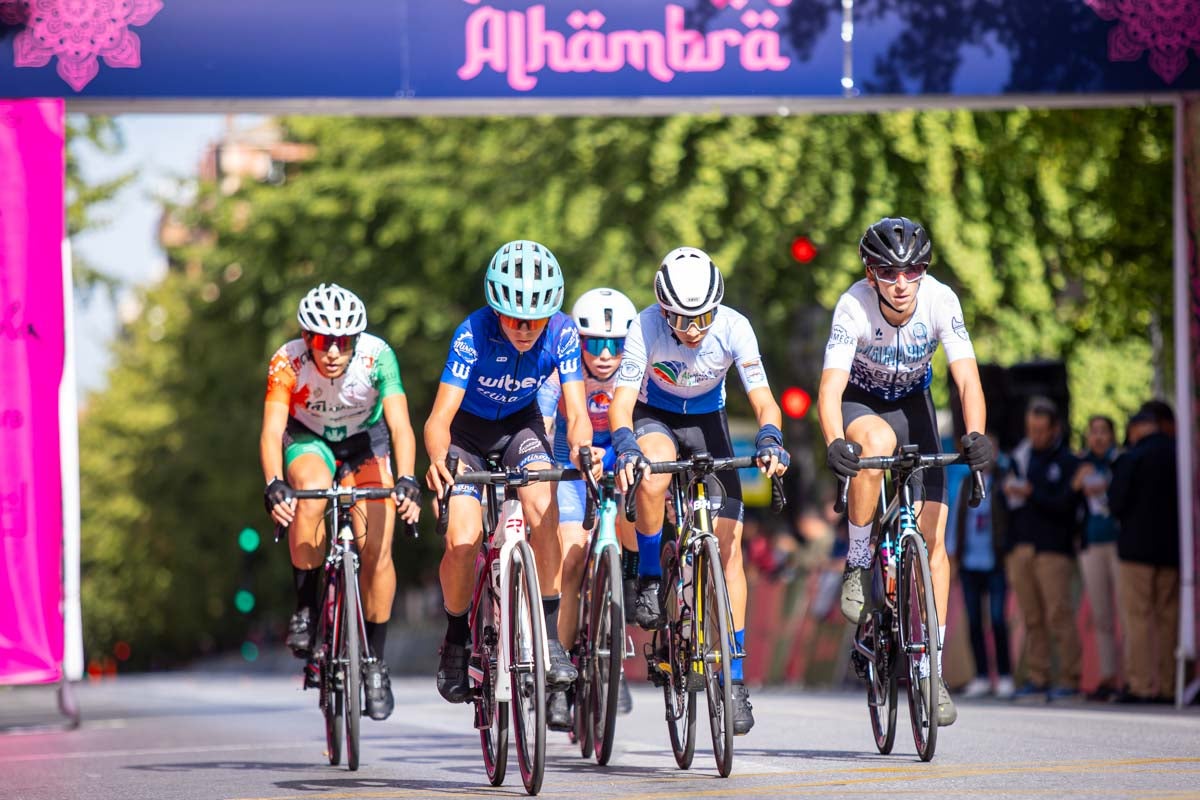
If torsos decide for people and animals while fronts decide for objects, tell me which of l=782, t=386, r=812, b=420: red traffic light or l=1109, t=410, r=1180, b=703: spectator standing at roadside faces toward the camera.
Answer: the red traffic light

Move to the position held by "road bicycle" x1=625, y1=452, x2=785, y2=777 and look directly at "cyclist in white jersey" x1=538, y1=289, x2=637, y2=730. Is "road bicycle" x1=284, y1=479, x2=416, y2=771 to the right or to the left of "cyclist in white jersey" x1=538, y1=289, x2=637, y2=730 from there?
left

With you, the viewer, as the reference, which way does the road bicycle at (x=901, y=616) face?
facing the viewer

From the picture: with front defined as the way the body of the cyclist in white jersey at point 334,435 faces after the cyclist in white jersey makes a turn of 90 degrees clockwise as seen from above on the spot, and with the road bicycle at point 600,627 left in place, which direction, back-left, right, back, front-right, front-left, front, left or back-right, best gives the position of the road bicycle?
back-left

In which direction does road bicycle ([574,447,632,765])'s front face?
toward the camera

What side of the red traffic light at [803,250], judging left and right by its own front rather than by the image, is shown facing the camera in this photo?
front

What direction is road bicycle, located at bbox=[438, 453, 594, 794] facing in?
toward the camera

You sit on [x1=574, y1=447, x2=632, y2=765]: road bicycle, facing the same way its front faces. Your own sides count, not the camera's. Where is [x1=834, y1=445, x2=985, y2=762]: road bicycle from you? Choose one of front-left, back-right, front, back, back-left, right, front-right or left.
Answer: left

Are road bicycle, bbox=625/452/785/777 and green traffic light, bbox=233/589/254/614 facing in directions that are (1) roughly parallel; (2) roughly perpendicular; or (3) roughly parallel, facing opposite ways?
roughly parallel

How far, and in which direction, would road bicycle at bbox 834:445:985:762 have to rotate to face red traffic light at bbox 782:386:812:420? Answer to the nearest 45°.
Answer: approximately 180°

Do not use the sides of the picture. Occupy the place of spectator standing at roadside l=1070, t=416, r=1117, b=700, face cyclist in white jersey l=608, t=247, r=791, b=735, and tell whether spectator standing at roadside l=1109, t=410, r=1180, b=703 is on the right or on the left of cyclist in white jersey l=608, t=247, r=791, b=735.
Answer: left

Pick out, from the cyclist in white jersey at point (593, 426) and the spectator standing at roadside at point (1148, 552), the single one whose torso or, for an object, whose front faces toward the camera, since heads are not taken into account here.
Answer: the cyclist in white jersey

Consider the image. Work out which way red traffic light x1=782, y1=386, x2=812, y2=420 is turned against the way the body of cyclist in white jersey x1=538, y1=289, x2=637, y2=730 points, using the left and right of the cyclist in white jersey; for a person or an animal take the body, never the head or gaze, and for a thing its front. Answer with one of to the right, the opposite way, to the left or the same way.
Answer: the same way

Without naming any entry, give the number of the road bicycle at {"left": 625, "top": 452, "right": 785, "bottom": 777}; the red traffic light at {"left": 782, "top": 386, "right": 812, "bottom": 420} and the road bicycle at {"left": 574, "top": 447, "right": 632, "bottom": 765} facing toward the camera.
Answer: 3
